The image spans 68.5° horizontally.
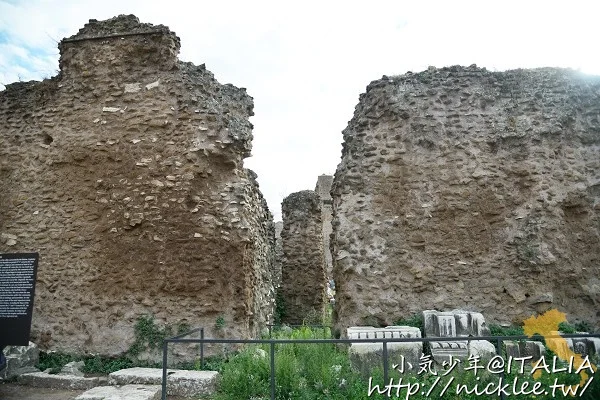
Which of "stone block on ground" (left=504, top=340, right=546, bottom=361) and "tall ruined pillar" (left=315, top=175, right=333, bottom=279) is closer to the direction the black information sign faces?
the stone block on ground

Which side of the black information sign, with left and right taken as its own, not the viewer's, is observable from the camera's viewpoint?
front

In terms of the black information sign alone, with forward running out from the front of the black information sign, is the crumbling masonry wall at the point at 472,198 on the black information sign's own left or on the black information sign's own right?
on the black information sign's own left

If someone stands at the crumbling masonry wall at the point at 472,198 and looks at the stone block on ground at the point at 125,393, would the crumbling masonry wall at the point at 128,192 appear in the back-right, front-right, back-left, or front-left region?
front-right

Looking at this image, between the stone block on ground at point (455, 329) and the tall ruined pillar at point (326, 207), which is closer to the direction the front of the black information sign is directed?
the stone block on ground

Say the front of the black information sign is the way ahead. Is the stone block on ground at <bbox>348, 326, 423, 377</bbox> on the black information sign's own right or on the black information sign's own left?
on the black information sign's own left

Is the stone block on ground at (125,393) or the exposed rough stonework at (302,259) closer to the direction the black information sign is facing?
the stone block on ground

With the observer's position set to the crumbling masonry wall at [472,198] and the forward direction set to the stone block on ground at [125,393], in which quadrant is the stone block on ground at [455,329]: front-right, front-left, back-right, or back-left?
front-left

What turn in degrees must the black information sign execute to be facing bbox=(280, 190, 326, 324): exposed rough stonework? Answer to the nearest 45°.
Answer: approximately 135° to its left

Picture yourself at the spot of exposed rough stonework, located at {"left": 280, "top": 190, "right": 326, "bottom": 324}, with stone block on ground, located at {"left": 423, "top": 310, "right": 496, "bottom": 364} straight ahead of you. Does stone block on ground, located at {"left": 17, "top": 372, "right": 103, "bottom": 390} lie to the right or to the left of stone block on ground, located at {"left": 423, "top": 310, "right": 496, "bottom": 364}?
right
